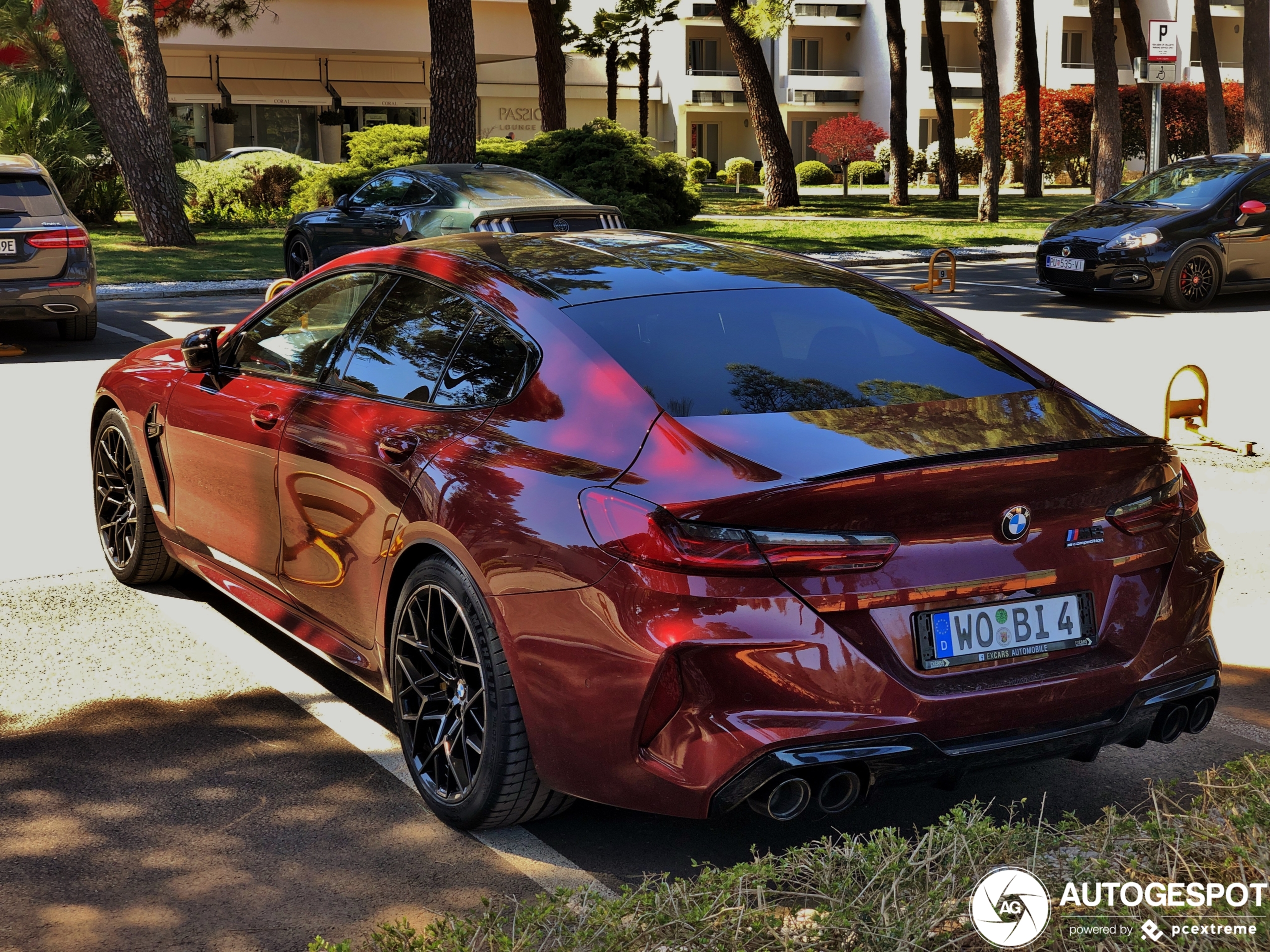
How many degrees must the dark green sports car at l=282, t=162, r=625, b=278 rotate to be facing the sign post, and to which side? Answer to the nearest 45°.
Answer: approximately 135° to its right

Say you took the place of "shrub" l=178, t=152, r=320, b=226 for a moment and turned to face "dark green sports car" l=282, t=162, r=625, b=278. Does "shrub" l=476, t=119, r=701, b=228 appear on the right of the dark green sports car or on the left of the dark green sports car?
left

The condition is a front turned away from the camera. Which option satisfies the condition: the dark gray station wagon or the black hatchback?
the dark gray station wagon

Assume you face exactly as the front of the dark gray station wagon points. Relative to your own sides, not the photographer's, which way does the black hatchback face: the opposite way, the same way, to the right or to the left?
to the left

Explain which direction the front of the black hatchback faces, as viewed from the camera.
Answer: facing the viewer and to the left of the viewer

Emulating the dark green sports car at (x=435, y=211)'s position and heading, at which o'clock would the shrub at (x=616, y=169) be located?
The shrub is roughly at 2 o'clock from the dark green sports car.

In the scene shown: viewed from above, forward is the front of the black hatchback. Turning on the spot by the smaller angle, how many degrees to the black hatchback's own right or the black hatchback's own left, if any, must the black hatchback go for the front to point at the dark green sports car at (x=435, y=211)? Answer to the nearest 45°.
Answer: approximately 45° to the black hatchback's own right

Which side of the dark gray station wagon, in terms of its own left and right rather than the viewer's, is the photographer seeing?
back

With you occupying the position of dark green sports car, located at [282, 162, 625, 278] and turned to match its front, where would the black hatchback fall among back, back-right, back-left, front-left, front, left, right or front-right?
back-right

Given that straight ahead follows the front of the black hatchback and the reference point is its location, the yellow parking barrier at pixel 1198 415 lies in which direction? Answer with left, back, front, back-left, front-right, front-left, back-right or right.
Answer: front-left

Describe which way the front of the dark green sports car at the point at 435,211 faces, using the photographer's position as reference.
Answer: facing away from the viewer and to the left of the viewer

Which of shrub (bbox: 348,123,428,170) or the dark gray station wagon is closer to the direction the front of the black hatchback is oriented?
the dark gray station wagon

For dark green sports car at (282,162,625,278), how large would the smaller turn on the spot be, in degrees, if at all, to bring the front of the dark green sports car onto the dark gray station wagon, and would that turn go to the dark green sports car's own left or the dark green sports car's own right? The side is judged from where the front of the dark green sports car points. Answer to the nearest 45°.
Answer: approximately 90° to the dark green sports car's own left

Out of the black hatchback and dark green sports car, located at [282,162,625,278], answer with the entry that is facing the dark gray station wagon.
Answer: the black hatchback

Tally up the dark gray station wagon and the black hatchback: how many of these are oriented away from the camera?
1

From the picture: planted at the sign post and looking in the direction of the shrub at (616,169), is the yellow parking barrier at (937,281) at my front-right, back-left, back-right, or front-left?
front-left

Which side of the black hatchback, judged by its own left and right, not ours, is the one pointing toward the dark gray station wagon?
front
